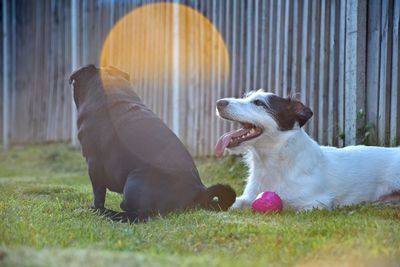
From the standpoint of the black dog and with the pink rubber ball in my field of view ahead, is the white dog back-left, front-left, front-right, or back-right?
front-left

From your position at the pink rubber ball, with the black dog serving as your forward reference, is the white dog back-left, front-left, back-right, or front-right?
back-right

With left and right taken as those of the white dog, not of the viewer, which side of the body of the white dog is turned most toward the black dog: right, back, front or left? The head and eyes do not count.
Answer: front

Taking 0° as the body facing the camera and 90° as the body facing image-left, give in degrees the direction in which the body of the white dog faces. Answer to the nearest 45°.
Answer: approximately 90°
